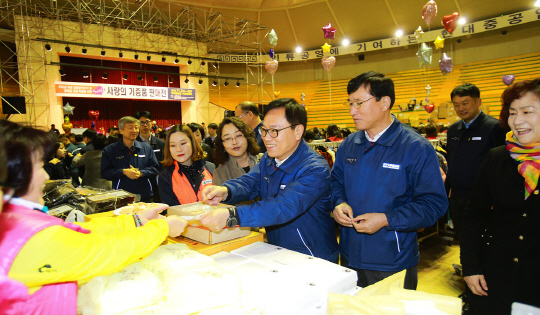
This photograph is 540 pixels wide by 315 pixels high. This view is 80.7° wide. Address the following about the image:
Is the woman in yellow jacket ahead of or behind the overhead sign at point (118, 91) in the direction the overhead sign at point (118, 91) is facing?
ahead

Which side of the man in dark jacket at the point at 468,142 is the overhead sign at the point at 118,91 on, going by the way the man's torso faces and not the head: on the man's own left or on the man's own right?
on the man's own right

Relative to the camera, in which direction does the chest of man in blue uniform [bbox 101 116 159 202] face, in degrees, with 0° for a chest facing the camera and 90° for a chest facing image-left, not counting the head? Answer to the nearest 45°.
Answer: approximately 0°

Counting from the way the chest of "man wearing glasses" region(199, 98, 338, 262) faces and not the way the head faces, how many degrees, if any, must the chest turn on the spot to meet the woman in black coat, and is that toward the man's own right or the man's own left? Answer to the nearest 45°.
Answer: approximately 135° to the man's own left

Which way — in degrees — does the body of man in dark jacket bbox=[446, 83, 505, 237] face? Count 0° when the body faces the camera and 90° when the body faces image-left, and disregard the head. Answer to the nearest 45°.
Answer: approximately 45°

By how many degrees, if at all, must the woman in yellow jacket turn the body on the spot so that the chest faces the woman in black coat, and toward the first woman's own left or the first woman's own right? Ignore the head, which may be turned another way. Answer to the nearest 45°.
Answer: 0° — they already face them

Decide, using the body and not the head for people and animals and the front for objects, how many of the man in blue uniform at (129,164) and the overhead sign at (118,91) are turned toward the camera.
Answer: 2

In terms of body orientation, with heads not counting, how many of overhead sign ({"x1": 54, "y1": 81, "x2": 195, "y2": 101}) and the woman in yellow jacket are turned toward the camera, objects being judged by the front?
1

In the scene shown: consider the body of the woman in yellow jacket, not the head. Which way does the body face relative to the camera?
to the viewer's right

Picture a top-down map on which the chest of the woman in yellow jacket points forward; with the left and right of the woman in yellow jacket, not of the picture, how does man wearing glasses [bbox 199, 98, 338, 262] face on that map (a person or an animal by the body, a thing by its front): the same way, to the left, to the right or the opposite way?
the opposite way

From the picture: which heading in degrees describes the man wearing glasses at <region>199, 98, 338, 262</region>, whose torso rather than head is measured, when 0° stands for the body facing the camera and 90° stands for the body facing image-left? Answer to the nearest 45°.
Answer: approximately 45°

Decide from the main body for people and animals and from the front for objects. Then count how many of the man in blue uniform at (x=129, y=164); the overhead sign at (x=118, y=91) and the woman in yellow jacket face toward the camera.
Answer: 2

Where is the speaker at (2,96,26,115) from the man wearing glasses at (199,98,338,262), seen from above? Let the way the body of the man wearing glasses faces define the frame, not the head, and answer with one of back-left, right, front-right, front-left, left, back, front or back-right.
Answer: right
